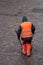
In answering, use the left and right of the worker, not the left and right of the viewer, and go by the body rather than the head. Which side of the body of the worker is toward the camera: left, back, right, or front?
back
